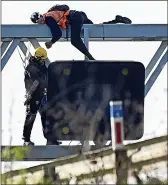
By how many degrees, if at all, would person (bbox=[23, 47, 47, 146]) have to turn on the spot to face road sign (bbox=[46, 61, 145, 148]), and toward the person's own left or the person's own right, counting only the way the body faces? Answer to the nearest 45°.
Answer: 0° — they already face it

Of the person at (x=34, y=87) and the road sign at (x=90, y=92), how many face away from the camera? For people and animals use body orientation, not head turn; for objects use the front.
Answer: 1

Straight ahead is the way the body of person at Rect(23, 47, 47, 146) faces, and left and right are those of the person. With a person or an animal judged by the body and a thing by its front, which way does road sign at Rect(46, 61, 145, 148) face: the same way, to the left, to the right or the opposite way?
to the left

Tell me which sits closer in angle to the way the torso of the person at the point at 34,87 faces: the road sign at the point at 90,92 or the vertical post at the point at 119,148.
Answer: the road sign

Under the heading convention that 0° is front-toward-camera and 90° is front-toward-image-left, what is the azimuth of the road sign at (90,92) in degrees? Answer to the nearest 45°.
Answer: approximately 180°

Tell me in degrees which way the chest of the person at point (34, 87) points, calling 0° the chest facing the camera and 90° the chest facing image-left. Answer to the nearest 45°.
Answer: approximately 270°

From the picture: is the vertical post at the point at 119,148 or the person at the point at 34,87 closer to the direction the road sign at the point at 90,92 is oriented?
the person

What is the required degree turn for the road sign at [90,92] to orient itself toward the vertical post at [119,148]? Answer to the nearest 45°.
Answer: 0° — it already faces it
